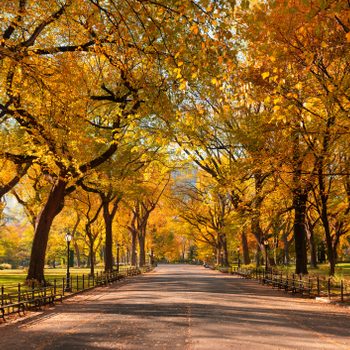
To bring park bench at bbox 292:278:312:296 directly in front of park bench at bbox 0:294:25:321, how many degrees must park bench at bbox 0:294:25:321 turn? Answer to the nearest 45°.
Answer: approximately 45° to its left

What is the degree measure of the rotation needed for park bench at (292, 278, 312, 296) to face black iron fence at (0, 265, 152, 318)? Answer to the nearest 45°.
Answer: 0° — it already faces it

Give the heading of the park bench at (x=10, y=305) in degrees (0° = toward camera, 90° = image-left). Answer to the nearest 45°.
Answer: approximately 315°

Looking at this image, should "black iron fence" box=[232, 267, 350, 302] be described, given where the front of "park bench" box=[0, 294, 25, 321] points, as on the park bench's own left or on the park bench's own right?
on the park bench's own left

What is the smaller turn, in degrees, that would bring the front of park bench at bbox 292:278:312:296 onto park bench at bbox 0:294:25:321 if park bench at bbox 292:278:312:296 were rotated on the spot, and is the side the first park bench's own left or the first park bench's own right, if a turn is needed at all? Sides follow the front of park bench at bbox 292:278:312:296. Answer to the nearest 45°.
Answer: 0° — it already faces it
